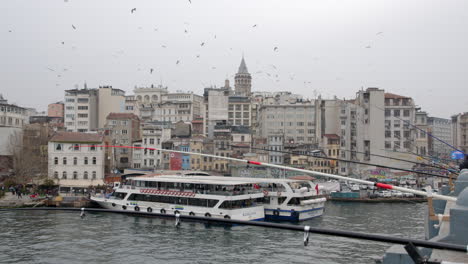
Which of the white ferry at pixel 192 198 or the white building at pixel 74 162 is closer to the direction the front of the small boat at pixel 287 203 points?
the white building

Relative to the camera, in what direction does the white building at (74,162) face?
facing the viewer

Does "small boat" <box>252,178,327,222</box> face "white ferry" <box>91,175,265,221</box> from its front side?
no

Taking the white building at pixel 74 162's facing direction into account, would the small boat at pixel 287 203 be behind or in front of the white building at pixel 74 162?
in front

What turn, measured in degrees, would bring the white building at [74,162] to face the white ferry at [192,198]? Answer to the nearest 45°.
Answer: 0° — it already faces it

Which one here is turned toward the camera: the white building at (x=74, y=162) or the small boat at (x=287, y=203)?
the white building

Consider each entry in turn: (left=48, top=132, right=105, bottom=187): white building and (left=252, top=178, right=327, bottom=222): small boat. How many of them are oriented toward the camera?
1

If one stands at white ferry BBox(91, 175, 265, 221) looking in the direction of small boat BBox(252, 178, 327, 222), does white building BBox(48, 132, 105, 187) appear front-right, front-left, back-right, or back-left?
back-left
